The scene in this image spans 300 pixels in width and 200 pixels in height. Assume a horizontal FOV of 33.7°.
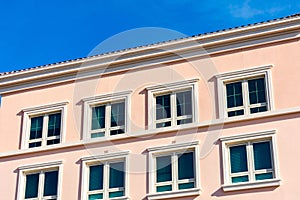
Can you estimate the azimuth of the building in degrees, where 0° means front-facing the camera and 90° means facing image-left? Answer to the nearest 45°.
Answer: approximately 45°
